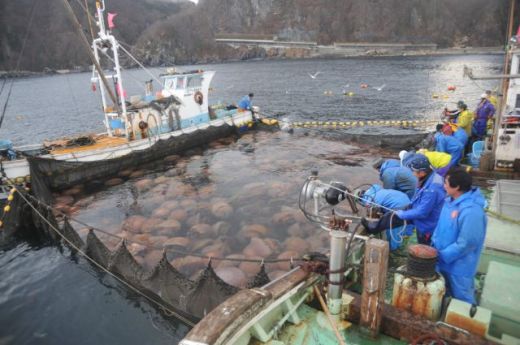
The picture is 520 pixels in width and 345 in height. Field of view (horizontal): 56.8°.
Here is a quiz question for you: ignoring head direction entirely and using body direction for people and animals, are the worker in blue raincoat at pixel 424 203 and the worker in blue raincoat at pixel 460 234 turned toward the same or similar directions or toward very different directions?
same or similar directions

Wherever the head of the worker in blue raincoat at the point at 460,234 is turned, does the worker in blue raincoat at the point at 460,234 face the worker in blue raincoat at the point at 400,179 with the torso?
no

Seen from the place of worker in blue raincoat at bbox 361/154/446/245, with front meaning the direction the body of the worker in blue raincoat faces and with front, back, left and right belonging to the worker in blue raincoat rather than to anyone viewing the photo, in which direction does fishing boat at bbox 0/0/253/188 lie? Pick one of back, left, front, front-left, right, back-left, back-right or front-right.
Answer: front-right

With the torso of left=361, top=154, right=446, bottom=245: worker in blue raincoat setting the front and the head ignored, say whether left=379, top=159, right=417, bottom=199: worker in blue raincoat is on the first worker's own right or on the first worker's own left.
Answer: on the first worker's own right

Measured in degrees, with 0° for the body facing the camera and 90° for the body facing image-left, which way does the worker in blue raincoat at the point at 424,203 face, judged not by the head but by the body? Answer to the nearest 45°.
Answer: approximately 90°

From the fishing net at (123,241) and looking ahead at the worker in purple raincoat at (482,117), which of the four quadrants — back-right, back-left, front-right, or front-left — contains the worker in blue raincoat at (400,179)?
front-right

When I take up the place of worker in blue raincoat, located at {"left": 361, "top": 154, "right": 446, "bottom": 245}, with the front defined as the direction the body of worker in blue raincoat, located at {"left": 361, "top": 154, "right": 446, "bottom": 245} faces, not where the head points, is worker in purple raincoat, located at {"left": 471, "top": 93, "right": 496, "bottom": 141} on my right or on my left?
on my right

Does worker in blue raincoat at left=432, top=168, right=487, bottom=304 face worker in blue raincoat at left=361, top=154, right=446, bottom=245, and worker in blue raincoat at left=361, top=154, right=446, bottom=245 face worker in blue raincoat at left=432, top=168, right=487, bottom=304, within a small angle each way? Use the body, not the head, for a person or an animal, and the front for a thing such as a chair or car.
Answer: no

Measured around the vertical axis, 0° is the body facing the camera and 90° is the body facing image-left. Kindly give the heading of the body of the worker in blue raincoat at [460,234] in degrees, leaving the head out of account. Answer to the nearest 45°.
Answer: approximately 90°

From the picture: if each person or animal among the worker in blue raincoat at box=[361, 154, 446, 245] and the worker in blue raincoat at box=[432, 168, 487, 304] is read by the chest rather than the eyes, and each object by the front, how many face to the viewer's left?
2

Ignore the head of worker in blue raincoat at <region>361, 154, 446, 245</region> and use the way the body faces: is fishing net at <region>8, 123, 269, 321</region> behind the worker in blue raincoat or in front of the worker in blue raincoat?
in front

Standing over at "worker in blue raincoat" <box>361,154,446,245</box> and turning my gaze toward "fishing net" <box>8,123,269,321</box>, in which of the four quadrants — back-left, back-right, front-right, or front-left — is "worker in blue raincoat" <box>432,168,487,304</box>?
back-left

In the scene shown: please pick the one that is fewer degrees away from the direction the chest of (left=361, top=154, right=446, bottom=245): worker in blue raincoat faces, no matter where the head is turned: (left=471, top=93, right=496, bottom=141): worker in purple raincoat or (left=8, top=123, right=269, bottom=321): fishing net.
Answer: the fishing net

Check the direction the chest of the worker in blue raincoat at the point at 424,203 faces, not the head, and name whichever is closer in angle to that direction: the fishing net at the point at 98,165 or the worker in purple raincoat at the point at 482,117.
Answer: the fishing net
